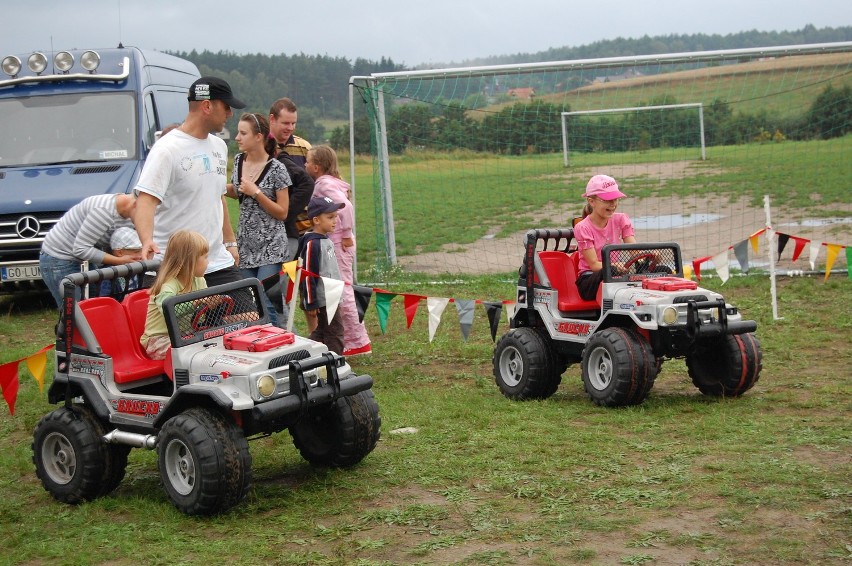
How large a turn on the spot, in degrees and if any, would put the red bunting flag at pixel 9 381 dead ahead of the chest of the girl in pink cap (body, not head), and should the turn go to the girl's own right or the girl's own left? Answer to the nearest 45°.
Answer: approximately 90° to the girl's own right

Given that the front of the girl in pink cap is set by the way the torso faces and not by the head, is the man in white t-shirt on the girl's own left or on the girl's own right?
on the girl's own right

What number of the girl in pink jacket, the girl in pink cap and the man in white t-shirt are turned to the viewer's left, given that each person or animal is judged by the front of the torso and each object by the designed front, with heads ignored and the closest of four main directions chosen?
1

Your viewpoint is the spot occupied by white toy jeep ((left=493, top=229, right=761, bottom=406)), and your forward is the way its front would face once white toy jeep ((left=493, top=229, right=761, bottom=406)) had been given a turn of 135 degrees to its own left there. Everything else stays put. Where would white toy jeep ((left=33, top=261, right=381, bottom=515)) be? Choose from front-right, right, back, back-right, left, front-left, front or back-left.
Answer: back-left

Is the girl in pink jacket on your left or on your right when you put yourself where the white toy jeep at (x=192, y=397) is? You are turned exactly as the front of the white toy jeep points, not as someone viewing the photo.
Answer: on your left

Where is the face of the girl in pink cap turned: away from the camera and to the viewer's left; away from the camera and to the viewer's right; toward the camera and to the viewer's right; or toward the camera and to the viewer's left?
toward the camera and to the viewer's right

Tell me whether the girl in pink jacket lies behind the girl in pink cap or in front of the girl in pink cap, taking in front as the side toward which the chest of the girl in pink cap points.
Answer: behind

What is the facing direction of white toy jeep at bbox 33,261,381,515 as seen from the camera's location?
facing the viewer and to the right of the viewer
